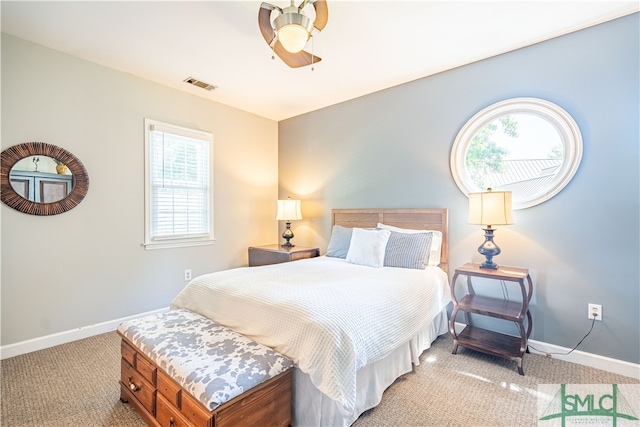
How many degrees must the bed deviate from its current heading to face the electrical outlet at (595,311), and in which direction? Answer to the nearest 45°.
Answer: approximately 135° to its left

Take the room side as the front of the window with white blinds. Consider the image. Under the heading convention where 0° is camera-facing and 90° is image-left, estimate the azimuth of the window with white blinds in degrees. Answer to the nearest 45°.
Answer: approximately 315°

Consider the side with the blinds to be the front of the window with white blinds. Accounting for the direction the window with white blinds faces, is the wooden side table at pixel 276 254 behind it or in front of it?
in front

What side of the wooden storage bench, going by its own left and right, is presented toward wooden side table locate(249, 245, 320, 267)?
back

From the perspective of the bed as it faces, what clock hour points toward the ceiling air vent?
The ceiling air vent is roughly at 3 o'clock from the bed.

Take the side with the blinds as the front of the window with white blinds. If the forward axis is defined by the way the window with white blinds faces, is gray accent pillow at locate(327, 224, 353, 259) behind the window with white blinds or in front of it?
in front

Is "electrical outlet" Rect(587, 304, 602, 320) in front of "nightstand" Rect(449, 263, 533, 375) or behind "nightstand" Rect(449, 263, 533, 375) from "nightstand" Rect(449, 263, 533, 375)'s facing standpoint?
behind

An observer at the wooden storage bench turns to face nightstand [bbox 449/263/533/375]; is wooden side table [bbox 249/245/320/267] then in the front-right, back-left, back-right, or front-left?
front-left

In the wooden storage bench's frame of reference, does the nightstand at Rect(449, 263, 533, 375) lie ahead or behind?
behind

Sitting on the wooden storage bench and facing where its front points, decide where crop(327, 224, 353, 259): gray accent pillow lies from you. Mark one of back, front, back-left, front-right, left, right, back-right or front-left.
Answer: back

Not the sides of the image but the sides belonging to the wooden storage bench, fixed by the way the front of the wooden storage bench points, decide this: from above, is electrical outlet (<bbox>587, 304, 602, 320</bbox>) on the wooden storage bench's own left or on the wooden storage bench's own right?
on the wooden storage bench's own left

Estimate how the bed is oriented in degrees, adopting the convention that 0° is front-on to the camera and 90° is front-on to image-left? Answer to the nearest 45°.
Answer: approximately 45°

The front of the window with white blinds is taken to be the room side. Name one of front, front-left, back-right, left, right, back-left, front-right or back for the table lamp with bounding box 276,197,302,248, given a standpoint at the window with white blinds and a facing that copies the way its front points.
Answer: front-left

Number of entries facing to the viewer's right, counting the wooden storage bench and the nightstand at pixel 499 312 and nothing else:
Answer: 0

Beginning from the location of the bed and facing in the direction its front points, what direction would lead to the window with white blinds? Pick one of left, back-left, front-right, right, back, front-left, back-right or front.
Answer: right

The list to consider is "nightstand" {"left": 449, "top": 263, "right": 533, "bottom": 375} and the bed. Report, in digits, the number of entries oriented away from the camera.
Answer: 0

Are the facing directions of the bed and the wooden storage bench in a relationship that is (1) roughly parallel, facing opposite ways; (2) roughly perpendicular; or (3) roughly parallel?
roughly parallel

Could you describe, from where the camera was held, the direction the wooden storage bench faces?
facing the viewer and to the left of the viewer

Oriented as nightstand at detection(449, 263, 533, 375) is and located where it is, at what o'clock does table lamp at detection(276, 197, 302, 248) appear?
The table lamp is roughly at 2 o'clock from the nightstand.

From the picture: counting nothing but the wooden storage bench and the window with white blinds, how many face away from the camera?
0
